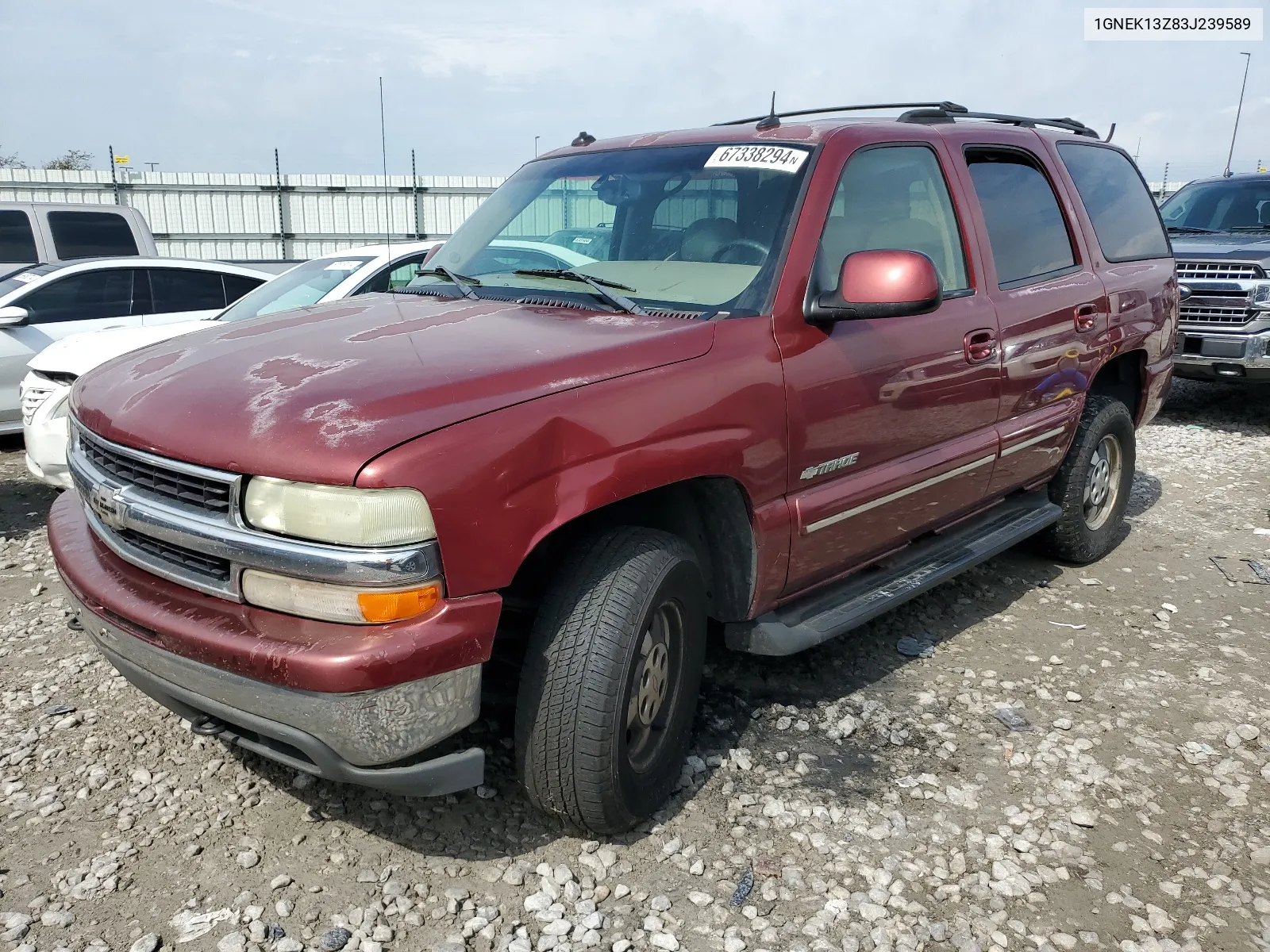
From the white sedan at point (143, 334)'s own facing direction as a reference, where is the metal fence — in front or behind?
behind

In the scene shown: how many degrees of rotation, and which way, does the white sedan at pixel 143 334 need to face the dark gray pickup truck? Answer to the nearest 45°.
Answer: approximately 135° to its left

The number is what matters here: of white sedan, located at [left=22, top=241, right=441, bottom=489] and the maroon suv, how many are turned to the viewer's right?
0

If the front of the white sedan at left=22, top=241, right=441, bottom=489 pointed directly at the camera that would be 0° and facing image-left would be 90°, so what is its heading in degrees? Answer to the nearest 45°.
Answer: approximately 45°

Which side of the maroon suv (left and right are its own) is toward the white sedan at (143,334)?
right

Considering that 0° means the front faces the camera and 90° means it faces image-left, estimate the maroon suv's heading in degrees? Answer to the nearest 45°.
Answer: approximately 45°

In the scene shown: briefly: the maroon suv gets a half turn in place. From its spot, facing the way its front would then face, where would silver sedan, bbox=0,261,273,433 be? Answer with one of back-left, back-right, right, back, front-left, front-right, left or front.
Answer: left

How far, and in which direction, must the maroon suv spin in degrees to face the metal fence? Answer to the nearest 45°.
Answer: approximately 135° to its right

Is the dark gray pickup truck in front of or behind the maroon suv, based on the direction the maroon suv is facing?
behind
